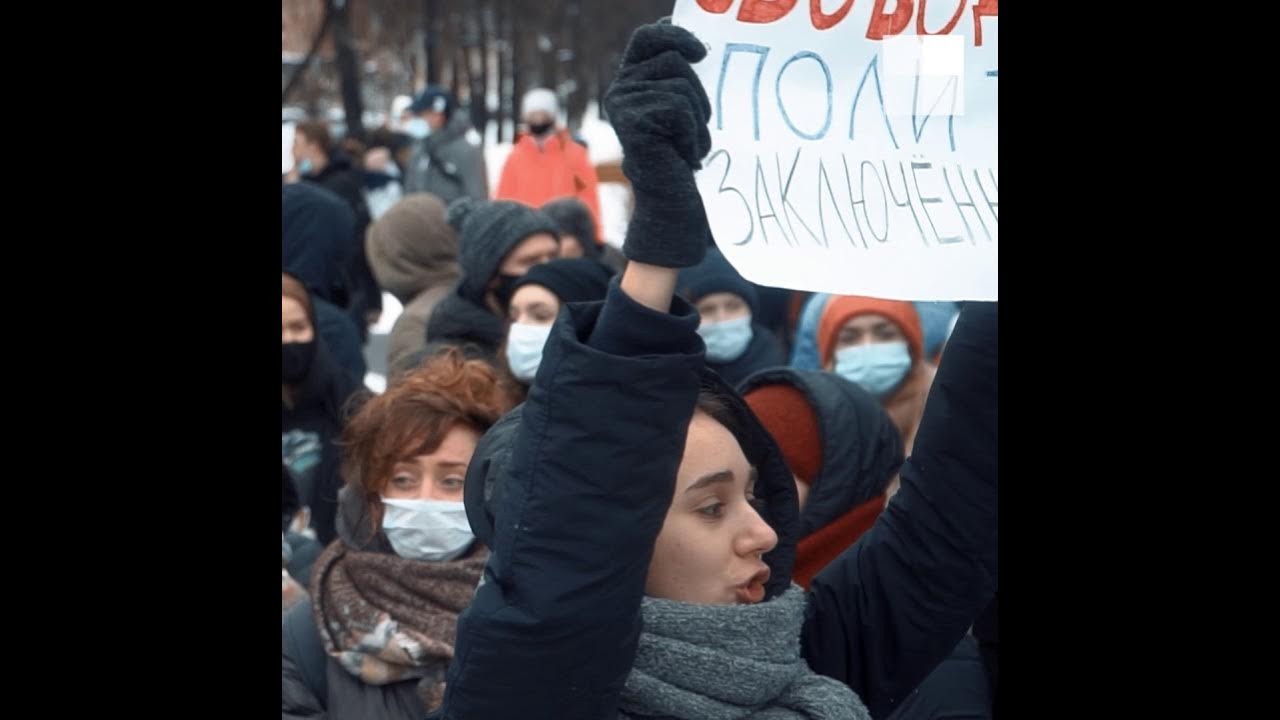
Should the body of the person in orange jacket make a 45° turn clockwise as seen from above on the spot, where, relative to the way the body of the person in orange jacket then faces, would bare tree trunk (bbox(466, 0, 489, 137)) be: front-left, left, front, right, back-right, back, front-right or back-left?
back-right

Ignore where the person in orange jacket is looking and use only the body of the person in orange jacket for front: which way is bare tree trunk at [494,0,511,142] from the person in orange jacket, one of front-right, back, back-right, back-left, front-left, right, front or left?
back

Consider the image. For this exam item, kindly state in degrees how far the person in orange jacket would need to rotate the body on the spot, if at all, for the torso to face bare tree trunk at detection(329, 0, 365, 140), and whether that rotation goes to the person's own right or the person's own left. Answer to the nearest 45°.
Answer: approximately 180°

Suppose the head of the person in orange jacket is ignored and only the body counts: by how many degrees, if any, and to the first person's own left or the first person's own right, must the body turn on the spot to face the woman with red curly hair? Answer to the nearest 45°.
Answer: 0° — they already face them

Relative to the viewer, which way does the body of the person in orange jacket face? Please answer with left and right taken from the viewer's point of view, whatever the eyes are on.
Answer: facing the viewer

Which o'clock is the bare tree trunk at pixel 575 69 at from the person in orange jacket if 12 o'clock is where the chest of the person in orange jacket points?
The bare tree trunk is roughly at 6 o'clock from the person in orange jacket.

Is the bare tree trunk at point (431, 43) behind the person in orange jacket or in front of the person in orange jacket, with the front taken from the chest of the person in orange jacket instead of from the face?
behind

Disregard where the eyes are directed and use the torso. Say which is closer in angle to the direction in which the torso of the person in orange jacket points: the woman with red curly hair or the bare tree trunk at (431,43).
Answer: the woman with red curly hair
